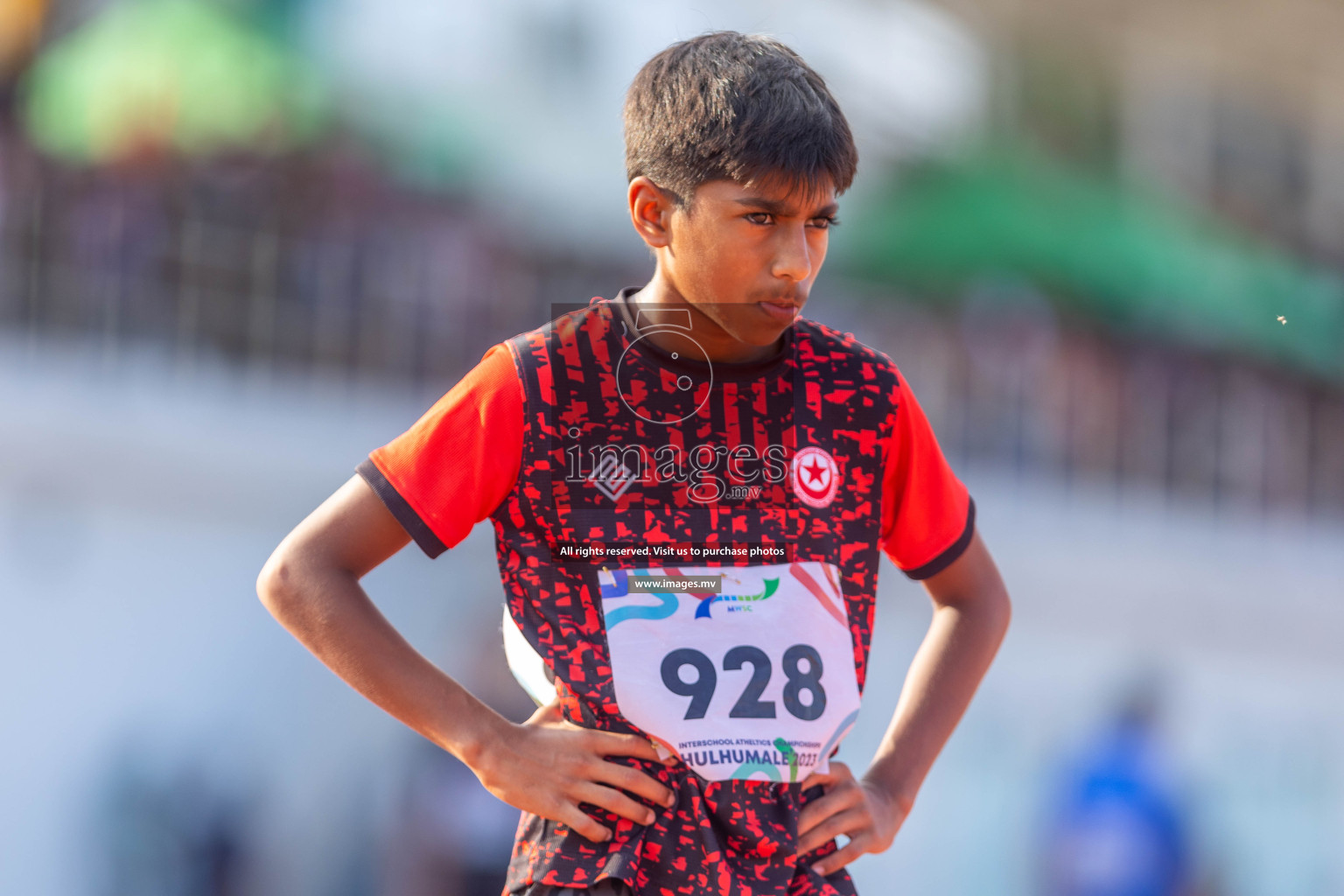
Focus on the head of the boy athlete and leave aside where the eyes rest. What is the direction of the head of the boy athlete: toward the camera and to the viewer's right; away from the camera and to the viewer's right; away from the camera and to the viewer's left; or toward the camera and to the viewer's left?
toward the camera and to the viewer's right

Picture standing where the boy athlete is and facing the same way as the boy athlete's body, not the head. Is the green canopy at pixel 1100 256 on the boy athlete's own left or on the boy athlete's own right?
on the boy athlete's own left

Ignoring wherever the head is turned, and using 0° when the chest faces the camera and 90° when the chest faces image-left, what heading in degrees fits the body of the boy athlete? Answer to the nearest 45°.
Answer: approximately 315°

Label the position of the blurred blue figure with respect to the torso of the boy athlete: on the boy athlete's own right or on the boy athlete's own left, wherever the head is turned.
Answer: on the boy athlete's own left

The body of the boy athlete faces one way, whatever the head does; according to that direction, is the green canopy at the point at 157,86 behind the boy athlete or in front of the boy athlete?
behind

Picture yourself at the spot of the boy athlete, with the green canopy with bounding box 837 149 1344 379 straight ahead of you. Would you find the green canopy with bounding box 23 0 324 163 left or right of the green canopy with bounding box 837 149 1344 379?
left

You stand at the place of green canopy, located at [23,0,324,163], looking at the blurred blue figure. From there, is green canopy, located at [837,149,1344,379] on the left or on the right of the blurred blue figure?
left
